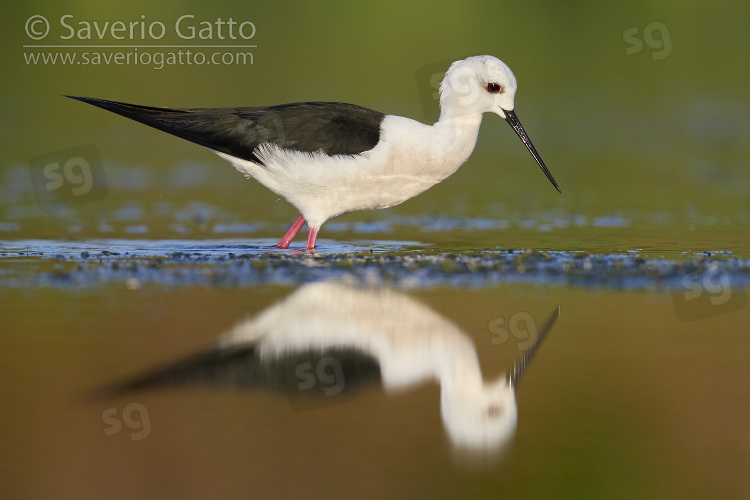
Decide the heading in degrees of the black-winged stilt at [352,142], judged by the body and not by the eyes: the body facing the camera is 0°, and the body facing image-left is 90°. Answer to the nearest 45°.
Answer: approximately 270°
